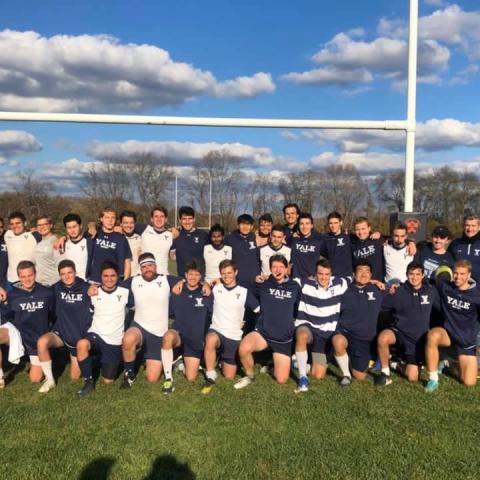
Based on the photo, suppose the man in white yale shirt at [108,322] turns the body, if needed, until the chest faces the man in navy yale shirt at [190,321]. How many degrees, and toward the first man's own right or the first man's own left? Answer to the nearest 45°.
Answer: approximately 90° to the first man's own left

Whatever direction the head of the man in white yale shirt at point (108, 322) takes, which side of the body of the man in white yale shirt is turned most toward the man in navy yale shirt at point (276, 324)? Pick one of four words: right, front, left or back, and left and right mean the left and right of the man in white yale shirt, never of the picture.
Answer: left

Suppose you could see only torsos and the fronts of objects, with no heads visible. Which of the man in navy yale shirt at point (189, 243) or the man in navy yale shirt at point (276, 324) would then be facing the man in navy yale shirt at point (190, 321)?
the man in navy yale shirt at point (189, 243)

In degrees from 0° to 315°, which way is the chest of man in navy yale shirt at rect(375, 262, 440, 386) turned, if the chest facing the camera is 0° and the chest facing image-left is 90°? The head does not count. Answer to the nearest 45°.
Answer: approximately 0°

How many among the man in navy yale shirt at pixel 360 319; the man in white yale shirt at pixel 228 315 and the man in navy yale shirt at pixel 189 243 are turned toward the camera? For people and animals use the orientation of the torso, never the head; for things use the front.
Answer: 3

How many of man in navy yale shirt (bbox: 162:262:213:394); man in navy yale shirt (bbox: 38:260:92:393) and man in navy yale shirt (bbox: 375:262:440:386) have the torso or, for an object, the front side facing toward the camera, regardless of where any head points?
3

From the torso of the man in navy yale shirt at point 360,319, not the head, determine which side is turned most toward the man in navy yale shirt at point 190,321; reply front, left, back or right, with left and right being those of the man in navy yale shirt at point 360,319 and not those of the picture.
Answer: right

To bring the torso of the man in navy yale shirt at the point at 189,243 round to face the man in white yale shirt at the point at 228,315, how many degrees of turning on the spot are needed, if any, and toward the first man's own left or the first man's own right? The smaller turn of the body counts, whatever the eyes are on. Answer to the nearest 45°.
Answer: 0° — they already face them

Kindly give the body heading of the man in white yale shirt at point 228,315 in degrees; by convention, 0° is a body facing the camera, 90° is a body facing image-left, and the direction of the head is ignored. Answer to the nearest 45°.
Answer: approximately 0°
